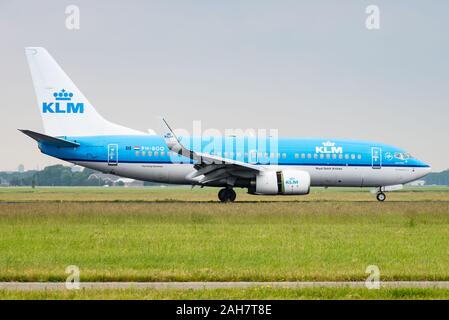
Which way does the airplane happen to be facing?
to the viewer's right
